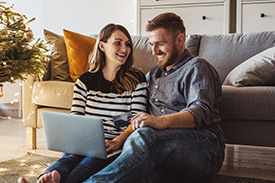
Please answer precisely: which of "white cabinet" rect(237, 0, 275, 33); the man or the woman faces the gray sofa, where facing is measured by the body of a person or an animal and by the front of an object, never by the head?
the white cabinet

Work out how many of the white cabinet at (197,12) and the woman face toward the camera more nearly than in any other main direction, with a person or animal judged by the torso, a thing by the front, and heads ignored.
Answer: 2

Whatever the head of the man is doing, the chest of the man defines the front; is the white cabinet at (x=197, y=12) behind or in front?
behind

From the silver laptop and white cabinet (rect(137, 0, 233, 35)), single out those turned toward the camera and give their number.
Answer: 1

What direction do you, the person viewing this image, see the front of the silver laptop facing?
facing away from the viewer and to the right of the viewer
